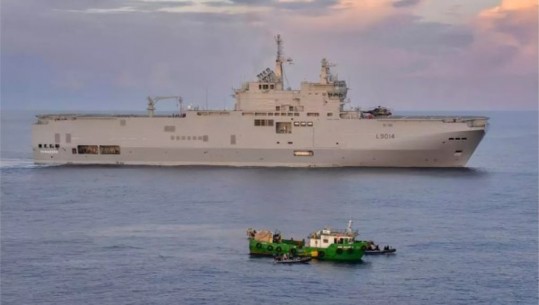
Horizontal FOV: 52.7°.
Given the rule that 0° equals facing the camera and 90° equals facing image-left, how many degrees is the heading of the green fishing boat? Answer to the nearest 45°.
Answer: approximately 270°
